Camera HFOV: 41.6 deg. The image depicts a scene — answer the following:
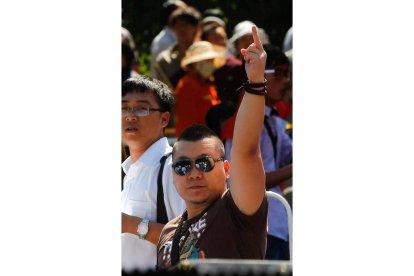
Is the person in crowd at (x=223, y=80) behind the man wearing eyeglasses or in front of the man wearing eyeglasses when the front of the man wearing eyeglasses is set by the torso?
behind

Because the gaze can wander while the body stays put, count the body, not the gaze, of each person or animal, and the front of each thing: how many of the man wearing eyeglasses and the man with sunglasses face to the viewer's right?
0

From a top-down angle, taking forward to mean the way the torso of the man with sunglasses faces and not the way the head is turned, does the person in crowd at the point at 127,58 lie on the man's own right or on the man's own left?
on the man's own right

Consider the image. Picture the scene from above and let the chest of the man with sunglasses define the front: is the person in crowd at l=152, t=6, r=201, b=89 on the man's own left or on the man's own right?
on the man's own right

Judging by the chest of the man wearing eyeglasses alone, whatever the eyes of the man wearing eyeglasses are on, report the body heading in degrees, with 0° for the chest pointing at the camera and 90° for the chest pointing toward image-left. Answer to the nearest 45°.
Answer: approximately 45°

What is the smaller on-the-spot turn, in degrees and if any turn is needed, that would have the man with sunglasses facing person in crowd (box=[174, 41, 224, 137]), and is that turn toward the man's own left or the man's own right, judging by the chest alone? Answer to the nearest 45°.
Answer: approximately 135° to the man's own right

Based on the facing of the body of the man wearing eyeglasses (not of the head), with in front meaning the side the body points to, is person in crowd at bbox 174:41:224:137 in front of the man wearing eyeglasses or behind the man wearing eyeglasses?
behind

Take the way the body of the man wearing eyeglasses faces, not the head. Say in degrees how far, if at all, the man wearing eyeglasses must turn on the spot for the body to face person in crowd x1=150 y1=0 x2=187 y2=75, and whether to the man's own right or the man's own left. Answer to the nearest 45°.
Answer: approximately 135° to the man's own right

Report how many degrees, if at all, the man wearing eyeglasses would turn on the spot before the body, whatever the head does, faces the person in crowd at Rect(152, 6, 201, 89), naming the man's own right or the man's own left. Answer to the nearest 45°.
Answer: approximately 135° to the man's own right
